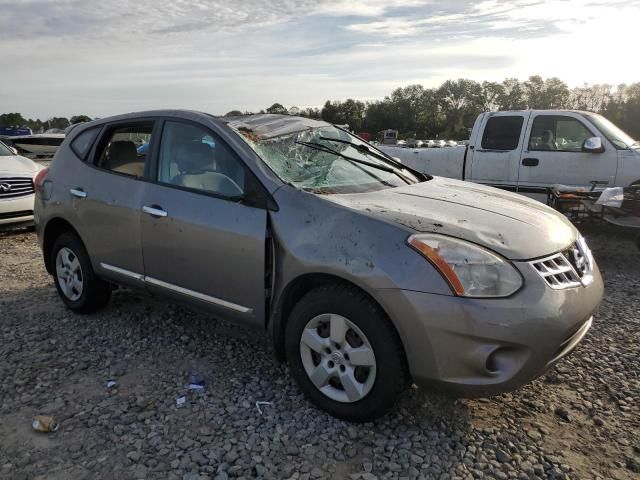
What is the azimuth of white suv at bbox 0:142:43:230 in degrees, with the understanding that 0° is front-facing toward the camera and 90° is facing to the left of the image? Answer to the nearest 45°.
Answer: approximately 315°

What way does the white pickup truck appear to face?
to the viewer's right

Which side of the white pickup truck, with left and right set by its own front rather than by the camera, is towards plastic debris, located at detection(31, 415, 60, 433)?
right

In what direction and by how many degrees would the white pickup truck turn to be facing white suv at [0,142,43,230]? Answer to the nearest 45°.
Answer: approximately 180°

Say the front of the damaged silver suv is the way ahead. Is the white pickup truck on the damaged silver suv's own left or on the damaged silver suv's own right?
on the damaged silver suv's own left
